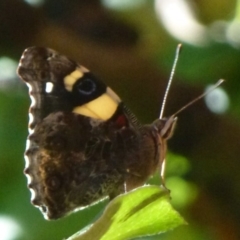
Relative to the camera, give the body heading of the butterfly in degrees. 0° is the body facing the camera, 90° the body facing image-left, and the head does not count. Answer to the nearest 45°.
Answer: approximately 270°
